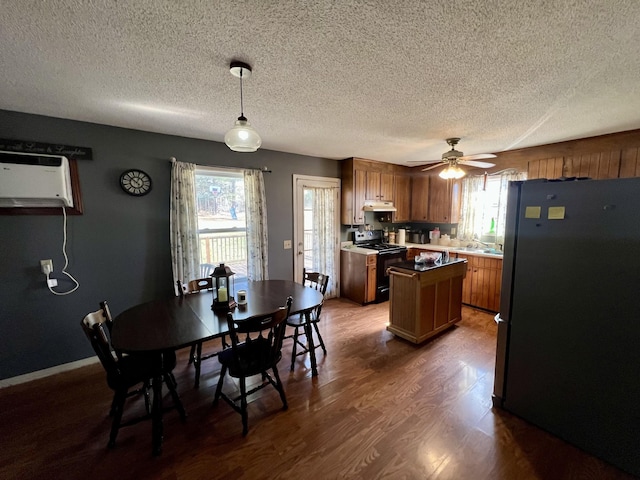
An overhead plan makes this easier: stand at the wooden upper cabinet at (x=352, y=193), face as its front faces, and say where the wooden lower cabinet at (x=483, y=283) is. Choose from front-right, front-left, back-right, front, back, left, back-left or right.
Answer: front-left

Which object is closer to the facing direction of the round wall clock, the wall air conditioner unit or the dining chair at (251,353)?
the dining chair

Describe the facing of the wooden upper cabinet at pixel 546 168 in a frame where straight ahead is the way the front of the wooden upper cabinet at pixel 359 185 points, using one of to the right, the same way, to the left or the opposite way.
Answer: to the right

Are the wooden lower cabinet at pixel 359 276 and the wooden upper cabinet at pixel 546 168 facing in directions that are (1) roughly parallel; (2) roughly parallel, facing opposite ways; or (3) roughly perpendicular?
roughly perpendicular

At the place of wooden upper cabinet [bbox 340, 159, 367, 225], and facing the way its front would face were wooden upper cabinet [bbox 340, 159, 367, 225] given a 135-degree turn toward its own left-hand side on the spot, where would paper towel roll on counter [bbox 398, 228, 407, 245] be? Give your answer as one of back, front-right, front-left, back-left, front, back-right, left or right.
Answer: front-right

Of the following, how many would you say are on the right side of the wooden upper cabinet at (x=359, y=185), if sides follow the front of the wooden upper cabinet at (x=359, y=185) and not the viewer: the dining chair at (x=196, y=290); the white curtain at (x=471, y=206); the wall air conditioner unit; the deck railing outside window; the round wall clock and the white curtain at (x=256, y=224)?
5

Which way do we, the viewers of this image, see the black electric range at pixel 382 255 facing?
facing the viewer and to the right of the viewer

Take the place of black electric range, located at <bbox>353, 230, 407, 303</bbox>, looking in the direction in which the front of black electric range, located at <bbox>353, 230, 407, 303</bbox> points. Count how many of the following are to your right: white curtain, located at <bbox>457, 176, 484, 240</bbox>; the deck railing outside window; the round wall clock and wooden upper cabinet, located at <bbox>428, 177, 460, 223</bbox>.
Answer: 2

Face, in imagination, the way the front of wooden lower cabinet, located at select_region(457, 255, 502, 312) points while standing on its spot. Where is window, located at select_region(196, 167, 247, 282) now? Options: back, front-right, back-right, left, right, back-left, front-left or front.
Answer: front

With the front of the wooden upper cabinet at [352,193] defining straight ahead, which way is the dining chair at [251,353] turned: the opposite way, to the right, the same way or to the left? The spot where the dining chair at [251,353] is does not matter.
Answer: the opposite way

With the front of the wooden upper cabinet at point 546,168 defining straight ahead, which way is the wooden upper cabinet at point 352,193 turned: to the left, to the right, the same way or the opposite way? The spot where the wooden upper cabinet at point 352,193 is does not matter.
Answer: to the left
